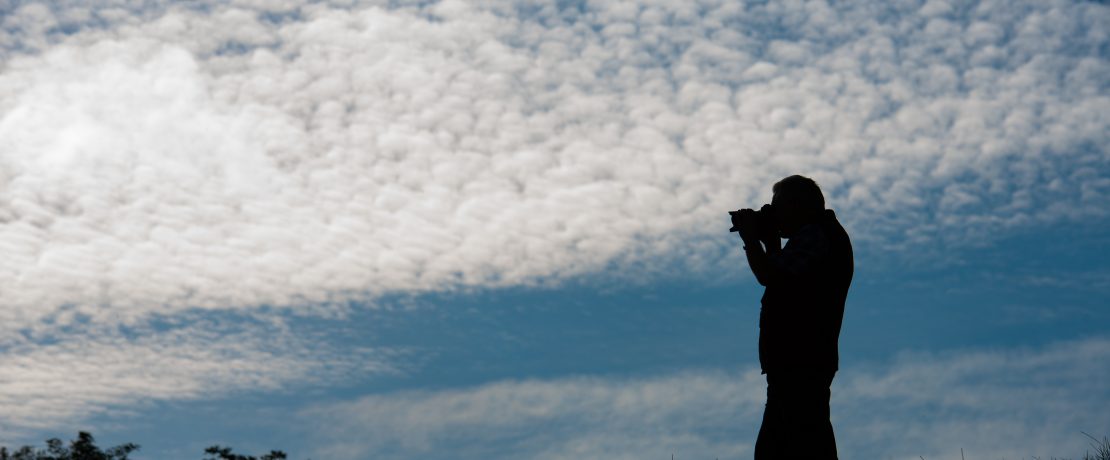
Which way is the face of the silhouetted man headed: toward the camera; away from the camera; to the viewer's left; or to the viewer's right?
to the viewer's left

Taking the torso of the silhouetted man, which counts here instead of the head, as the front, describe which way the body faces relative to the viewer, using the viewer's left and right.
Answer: facing to the left of the viewer
